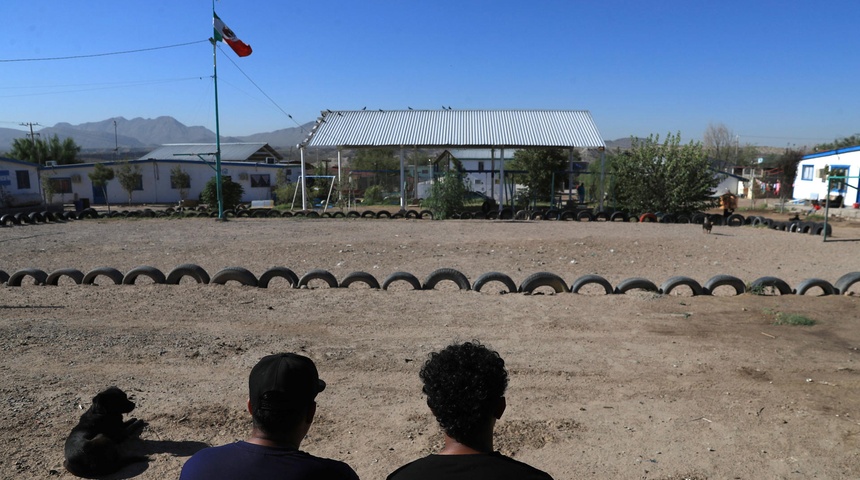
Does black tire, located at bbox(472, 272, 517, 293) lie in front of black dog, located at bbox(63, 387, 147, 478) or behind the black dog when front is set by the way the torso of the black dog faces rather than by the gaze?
in front

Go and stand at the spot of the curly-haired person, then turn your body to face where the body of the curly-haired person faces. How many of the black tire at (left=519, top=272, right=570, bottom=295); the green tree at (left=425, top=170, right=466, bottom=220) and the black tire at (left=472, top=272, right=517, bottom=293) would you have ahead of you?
3

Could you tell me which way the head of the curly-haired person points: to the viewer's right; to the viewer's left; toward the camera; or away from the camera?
away from the camera

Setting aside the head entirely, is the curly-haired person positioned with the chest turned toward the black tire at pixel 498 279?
yes

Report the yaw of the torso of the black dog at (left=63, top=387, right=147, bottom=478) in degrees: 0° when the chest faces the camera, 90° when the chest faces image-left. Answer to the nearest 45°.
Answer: approximately 270°

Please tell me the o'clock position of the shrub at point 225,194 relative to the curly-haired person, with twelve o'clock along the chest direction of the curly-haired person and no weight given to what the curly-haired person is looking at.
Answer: The shrub is roughly at 11 o'clock from the curly-haired person.

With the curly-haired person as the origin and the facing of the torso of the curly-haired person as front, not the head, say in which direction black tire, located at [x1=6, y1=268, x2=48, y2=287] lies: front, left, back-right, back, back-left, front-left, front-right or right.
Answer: front-left

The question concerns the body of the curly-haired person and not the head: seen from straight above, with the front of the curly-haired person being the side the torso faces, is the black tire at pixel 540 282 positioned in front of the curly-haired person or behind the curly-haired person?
in front

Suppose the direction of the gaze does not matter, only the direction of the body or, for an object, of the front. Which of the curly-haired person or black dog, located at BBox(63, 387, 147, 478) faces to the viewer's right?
the black dog

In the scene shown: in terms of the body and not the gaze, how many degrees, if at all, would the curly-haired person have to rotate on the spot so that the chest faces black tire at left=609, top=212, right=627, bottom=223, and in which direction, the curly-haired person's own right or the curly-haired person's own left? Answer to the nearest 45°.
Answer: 0° — they already face it

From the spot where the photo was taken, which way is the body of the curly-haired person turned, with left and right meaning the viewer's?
facing away from the viewer
